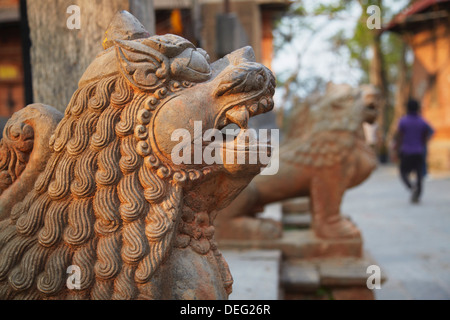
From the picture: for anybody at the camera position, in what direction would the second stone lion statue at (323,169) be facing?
facing to the right of the viewer

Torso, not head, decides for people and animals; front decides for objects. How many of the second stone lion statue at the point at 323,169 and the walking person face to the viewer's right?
1

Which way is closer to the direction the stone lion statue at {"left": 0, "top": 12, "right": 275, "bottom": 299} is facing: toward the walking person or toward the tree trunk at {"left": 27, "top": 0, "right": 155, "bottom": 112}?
the walking person

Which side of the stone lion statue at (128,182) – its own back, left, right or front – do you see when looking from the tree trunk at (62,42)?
left

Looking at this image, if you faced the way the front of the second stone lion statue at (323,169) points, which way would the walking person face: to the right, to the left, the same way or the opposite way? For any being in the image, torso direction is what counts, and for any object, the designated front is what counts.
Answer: to the left

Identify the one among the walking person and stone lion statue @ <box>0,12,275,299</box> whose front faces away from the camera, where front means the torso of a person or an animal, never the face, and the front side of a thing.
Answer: the walking person

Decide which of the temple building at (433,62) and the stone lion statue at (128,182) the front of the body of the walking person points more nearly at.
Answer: the temple building

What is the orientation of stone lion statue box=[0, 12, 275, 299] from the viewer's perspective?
to the viewer's right

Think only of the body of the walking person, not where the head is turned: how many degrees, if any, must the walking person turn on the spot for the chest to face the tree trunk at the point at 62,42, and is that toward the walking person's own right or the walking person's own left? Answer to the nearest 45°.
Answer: approximately 180°

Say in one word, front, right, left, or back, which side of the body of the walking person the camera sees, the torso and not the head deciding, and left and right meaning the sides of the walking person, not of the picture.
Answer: back

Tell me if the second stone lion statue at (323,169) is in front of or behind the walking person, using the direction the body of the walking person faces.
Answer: behind

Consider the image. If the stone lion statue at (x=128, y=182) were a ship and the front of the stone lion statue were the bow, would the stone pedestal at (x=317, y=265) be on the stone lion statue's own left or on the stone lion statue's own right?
on the stone lion statue's own left
